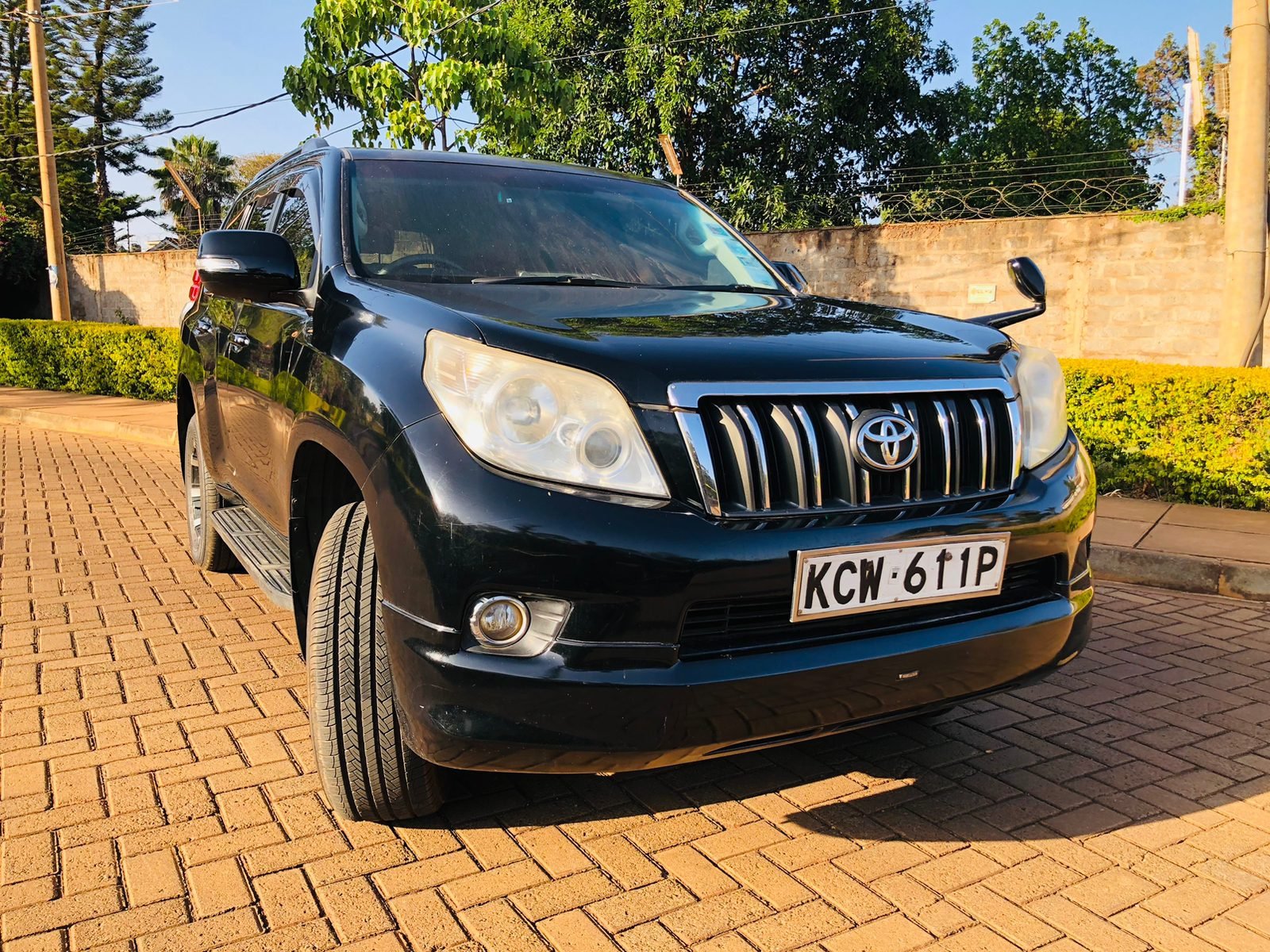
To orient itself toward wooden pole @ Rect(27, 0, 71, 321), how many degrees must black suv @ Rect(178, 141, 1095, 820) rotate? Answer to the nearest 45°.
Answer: approximately 180°

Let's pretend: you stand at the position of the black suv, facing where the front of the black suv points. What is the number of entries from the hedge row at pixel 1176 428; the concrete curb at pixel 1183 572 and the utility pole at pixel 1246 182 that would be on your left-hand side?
3

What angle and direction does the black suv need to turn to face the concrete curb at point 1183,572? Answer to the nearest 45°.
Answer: approximately 90° to its left

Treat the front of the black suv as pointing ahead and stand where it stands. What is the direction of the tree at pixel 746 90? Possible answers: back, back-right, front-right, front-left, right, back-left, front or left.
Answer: back-left

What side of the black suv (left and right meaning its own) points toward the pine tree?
back

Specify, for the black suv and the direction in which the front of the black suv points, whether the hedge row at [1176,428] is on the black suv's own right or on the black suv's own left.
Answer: on the black suv's own left

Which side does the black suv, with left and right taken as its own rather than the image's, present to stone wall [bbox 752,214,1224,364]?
left

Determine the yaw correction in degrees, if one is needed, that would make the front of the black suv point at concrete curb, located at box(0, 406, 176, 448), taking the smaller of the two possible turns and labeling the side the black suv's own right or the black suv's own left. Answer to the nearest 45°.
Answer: approximately 180°

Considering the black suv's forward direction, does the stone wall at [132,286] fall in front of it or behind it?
behind

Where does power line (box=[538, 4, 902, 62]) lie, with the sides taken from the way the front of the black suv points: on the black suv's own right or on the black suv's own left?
on the black suv's own left

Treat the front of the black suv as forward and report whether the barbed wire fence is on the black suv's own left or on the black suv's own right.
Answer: on the black suv's own left

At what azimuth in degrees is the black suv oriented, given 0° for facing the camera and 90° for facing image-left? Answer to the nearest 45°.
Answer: approximately 315°
